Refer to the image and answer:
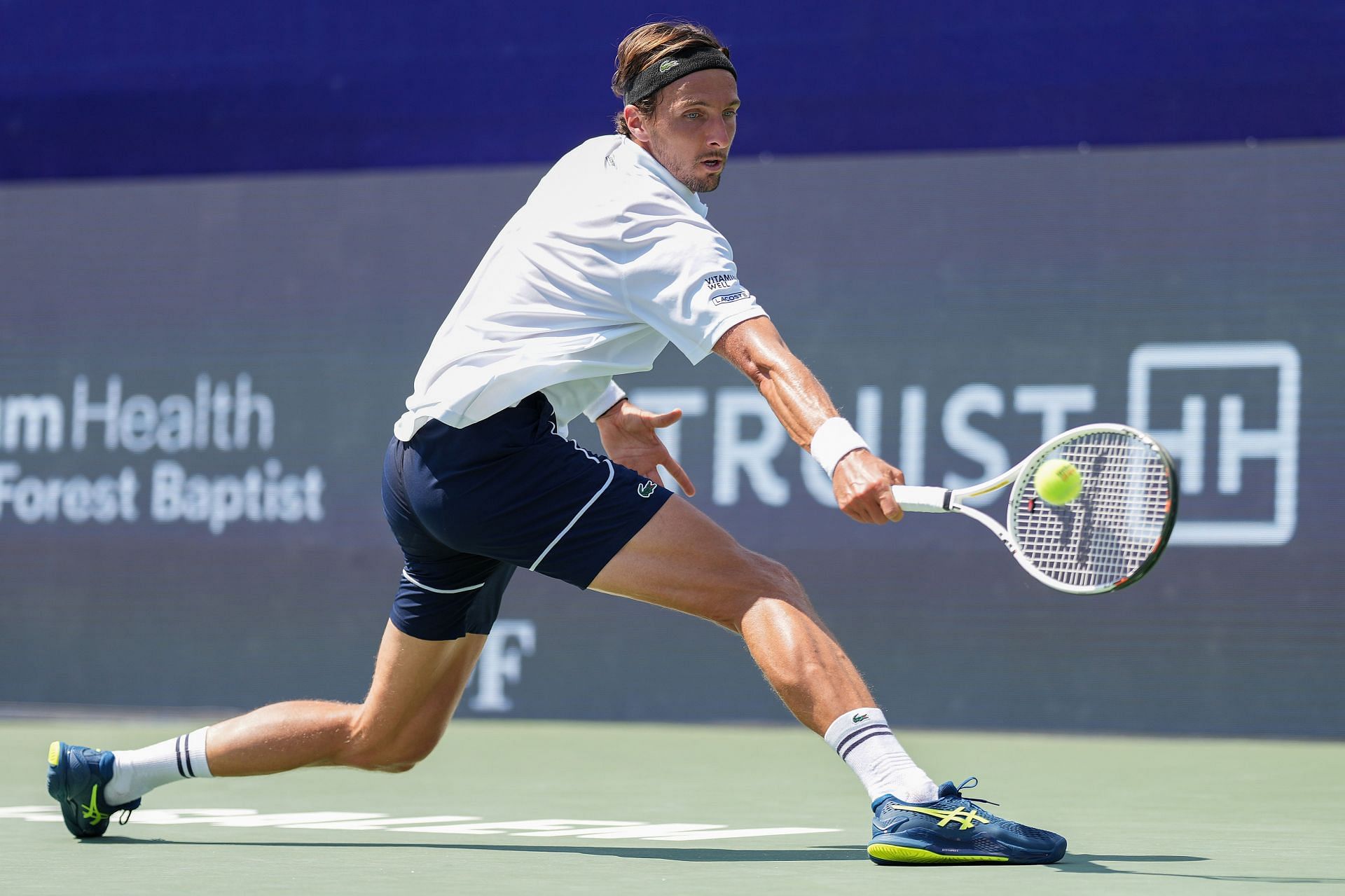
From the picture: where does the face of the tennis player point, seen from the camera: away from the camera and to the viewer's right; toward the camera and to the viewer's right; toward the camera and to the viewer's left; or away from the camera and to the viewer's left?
toward the camera and to the viewer's right

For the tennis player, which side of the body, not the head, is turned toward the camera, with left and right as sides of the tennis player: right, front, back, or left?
right
